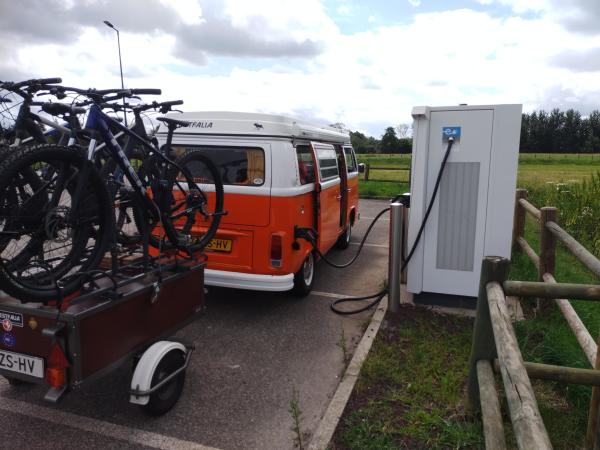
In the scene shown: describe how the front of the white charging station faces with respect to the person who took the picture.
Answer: facing to the left of the viewer

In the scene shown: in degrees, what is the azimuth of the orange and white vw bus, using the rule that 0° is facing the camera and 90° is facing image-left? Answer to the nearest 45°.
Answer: approximately 225°

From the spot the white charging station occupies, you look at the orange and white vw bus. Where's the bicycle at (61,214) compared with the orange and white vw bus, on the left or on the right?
left

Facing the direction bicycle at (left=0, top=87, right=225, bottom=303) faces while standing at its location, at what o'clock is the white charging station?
The white charging station is roughly at 7 o'clock from the bicycle.

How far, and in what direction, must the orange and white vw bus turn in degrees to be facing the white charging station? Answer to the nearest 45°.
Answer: approximately 45° to its right

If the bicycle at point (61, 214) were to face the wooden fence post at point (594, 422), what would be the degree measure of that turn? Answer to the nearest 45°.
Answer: approximately 90° to its left

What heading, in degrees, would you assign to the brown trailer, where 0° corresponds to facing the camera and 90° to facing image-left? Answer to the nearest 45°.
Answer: approximately 225°

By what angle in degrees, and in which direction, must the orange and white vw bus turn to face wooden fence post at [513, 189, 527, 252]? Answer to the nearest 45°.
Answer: approximately 90° to its right

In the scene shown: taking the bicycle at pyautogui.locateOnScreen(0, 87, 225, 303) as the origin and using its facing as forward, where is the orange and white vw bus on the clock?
The orange and white vw bus is roughly at 6 o'clock from the bicycle.
